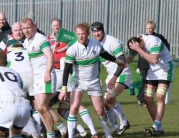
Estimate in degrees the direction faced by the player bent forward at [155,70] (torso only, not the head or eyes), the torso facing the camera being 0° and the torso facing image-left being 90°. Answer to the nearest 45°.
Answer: approximately 45°

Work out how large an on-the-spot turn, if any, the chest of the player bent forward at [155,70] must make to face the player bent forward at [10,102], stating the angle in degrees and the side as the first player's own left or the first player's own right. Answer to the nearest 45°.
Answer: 0° — they already face them
